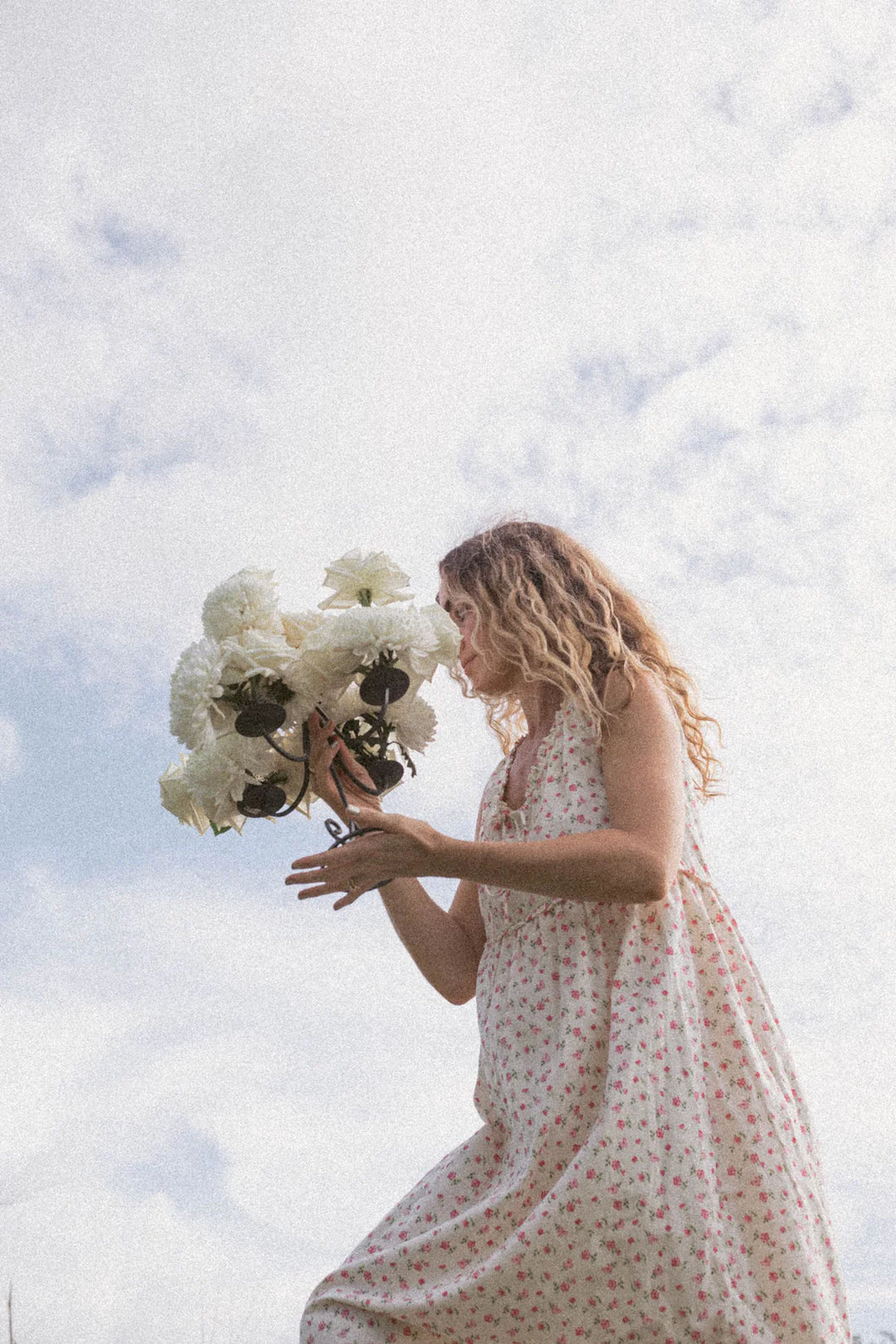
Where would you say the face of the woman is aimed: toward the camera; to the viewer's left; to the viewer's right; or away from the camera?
to the viewer's left

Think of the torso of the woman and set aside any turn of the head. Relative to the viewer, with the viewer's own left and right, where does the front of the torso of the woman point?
facing to the left of the viewer
